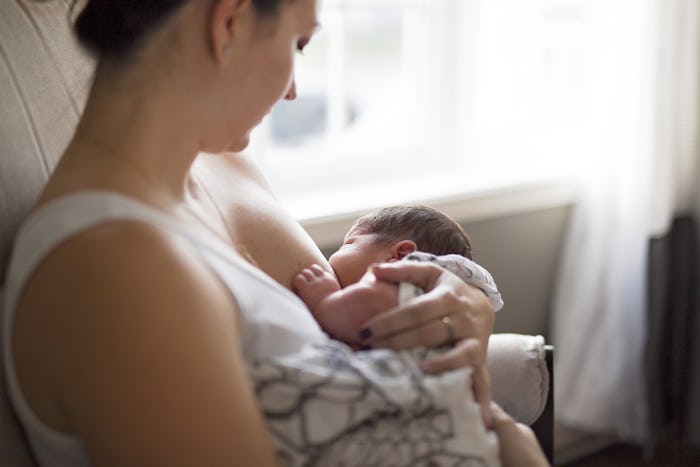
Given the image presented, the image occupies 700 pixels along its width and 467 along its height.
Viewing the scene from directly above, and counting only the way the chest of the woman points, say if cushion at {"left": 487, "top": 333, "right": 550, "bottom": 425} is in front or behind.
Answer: in front

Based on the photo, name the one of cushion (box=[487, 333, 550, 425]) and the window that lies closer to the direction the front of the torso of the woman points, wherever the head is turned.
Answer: the cushion

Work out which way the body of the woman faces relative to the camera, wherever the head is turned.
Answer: to the viewer's right
